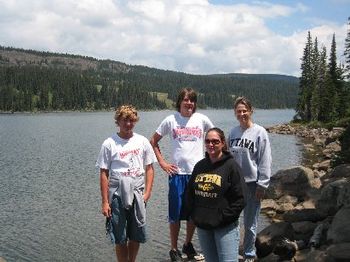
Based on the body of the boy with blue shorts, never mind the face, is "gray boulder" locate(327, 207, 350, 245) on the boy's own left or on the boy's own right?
on the boy's own left

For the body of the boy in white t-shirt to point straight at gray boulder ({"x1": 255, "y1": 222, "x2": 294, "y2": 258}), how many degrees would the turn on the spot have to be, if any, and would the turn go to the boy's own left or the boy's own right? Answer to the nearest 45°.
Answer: approximately 135° to the boy's own left

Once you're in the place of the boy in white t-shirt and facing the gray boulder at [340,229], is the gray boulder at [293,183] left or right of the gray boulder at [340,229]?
left

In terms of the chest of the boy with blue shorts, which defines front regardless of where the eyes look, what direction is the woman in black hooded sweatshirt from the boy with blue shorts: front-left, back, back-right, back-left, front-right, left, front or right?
front-left

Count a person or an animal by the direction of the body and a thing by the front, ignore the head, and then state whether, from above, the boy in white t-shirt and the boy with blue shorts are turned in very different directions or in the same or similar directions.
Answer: same or similar directions

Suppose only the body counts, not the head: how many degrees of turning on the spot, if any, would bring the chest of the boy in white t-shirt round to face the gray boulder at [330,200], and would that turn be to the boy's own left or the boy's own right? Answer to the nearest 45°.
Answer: approximately 135° to the boy's own left

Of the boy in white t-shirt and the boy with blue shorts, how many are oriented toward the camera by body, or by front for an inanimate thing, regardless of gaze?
2

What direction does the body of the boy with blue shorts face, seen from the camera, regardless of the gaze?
toward the camera
